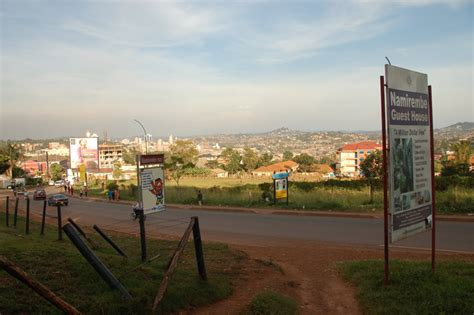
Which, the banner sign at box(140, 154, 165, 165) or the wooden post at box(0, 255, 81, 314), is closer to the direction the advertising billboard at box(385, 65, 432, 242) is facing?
the wooden post

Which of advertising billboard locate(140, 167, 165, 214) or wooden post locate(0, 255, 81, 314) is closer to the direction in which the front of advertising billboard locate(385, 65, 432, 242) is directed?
the wooden post

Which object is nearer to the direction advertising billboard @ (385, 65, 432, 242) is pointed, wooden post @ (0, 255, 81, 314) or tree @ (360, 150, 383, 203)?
the wooden post

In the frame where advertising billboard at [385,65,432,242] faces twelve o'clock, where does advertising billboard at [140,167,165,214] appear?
advertising billboard at [140,167,165,214] is roughly at 5 o'clock from advertising billboard at [385,65,432,242].

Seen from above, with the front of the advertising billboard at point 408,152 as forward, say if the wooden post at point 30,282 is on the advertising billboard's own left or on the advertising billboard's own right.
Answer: on the advertising billboard's own right

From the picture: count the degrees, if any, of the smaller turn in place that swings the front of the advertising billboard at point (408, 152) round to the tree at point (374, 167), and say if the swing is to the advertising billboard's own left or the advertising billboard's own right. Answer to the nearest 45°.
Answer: approximately 135° to the advertising billboard's own left

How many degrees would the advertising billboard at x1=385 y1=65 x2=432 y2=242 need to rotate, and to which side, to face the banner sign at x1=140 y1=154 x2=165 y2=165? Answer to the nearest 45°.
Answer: approximately 135° to its right
